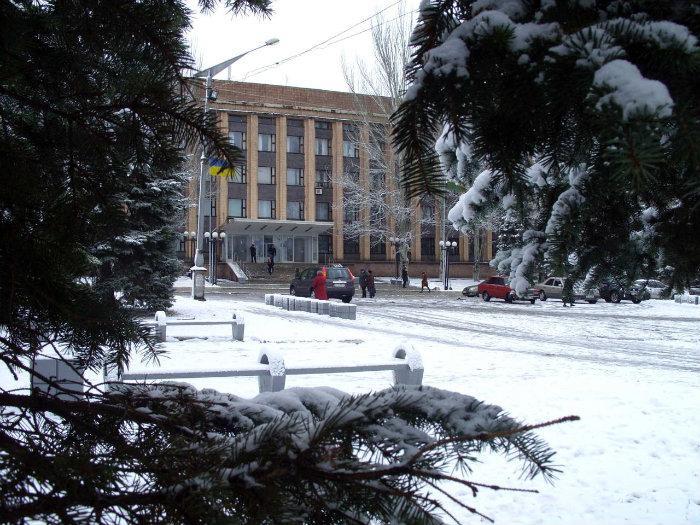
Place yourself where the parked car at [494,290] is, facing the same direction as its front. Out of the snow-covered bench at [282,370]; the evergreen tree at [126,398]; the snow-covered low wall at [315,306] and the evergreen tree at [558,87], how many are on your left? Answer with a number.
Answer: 0

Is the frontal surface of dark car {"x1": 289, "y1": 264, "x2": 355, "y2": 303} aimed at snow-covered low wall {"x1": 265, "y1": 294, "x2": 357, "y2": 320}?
no

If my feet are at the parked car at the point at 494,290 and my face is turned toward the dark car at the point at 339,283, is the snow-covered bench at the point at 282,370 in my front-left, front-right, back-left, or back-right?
front-left

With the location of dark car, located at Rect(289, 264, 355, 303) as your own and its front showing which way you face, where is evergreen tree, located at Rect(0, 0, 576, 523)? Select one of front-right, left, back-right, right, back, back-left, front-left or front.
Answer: back-left

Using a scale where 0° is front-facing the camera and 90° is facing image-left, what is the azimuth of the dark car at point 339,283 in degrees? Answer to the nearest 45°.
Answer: approximately 135°

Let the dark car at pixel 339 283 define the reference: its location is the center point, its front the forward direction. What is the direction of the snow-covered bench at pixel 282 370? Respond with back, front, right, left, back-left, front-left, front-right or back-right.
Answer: back-left

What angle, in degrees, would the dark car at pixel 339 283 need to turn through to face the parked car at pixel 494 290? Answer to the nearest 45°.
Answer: approximately 90° to its right
